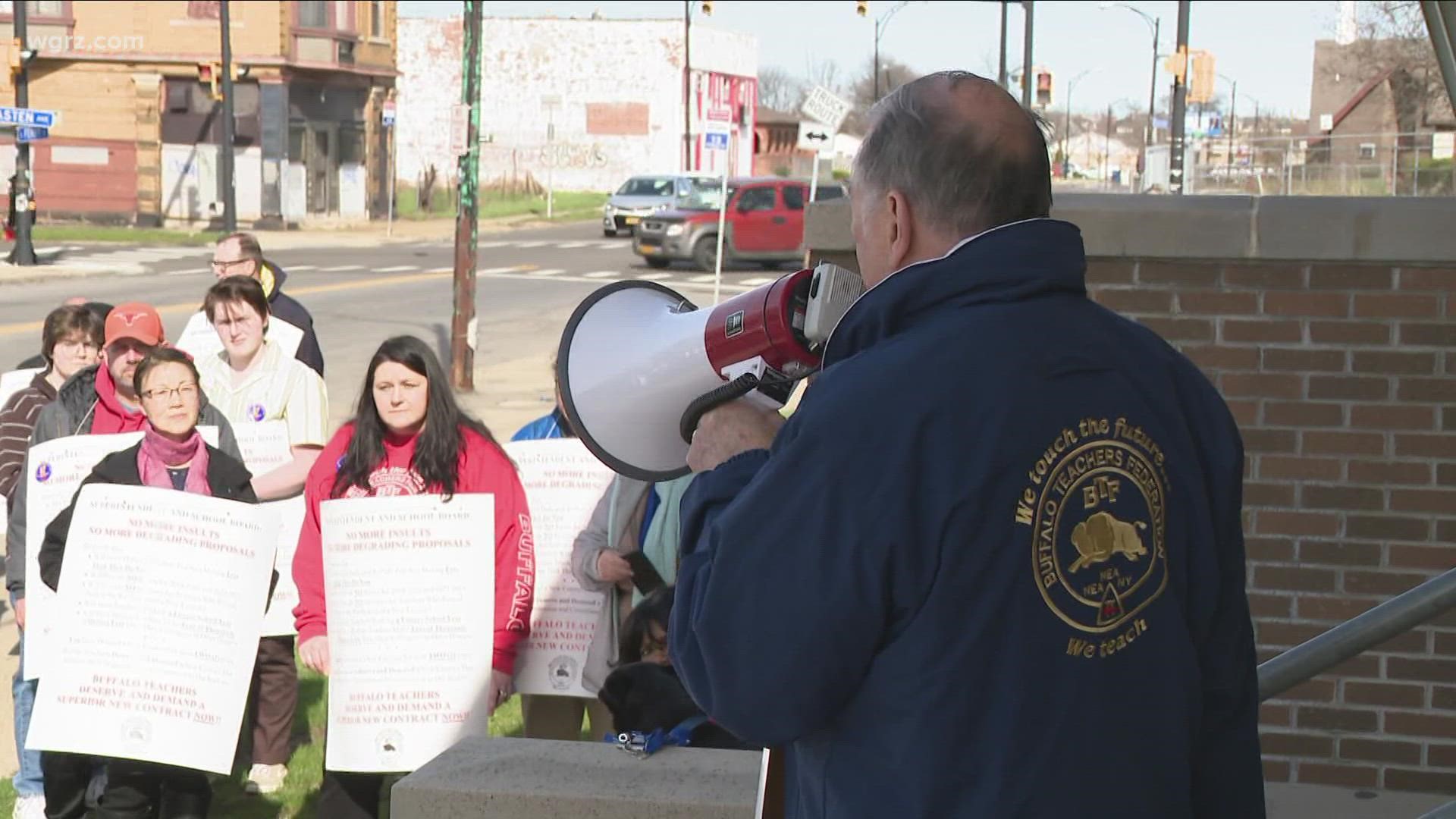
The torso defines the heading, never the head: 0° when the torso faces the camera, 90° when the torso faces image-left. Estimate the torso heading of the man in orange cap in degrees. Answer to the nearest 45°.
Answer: approximately 0°

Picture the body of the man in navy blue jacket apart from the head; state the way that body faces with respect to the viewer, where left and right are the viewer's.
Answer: facing away from the viewer and to the left of the viewer

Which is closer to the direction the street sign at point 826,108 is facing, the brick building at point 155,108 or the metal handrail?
the metal handrail

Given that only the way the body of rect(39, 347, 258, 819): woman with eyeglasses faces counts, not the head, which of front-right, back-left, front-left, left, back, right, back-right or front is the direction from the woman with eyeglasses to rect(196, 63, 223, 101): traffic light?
back

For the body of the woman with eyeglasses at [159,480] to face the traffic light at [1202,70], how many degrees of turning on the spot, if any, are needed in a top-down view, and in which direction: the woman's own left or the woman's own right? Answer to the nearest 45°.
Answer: approximately 135° to the woman's own left

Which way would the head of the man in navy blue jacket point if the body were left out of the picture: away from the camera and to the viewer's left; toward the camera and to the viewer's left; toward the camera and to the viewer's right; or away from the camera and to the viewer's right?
away from the camera and to the viewer's left

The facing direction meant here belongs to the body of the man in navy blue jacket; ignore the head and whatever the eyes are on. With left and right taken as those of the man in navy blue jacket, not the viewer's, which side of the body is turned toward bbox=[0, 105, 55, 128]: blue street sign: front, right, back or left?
front

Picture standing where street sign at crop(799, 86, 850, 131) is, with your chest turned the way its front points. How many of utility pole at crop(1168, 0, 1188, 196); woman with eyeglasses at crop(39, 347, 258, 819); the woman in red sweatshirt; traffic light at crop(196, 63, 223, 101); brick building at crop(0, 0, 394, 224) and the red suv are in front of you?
2

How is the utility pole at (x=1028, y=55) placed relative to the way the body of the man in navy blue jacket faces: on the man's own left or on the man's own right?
on the man's own right

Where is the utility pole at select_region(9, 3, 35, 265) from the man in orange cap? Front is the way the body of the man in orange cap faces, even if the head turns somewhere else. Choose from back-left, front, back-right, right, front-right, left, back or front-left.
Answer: back
